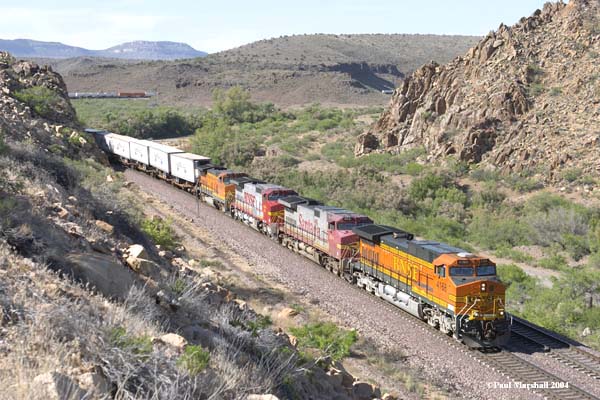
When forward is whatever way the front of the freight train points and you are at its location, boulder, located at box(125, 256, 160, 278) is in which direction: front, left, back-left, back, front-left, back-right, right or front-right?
right

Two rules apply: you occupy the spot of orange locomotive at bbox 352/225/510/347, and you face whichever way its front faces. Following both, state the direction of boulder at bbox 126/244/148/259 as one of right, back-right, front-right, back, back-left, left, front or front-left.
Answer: right

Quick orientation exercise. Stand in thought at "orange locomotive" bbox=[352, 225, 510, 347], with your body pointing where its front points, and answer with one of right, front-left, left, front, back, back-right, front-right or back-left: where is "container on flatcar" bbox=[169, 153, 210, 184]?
back

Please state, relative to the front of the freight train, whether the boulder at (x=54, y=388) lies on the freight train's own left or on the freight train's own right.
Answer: on the freight train's own right

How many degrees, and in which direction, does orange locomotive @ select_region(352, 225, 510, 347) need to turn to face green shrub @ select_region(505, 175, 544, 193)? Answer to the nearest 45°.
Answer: approximately 135° to its left

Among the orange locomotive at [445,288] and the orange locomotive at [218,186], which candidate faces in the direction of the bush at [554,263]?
the orange locomotive at [218,186]

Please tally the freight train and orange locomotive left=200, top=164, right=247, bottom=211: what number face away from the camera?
0

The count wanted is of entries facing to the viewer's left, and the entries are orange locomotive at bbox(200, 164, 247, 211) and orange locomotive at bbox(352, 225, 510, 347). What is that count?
0

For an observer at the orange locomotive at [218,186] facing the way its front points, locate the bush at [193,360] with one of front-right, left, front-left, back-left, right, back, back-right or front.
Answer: front-right

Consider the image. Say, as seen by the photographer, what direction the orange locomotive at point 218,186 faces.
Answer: facing the viewer and to the right of the viewer

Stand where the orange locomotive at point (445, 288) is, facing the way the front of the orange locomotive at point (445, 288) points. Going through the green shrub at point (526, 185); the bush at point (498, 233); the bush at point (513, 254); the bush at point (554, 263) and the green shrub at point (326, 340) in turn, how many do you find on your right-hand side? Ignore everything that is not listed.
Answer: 1

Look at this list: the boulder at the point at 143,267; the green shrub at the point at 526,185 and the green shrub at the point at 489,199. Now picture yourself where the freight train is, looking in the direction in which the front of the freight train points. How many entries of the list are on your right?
1

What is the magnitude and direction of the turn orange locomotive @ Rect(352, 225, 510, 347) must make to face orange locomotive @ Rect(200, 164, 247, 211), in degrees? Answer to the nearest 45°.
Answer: approximately 180°

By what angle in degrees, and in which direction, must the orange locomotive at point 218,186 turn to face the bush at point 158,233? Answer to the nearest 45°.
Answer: approximately 45° to its right

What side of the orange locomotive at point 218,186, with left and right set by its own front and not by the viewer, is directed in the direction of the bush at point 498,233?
front
